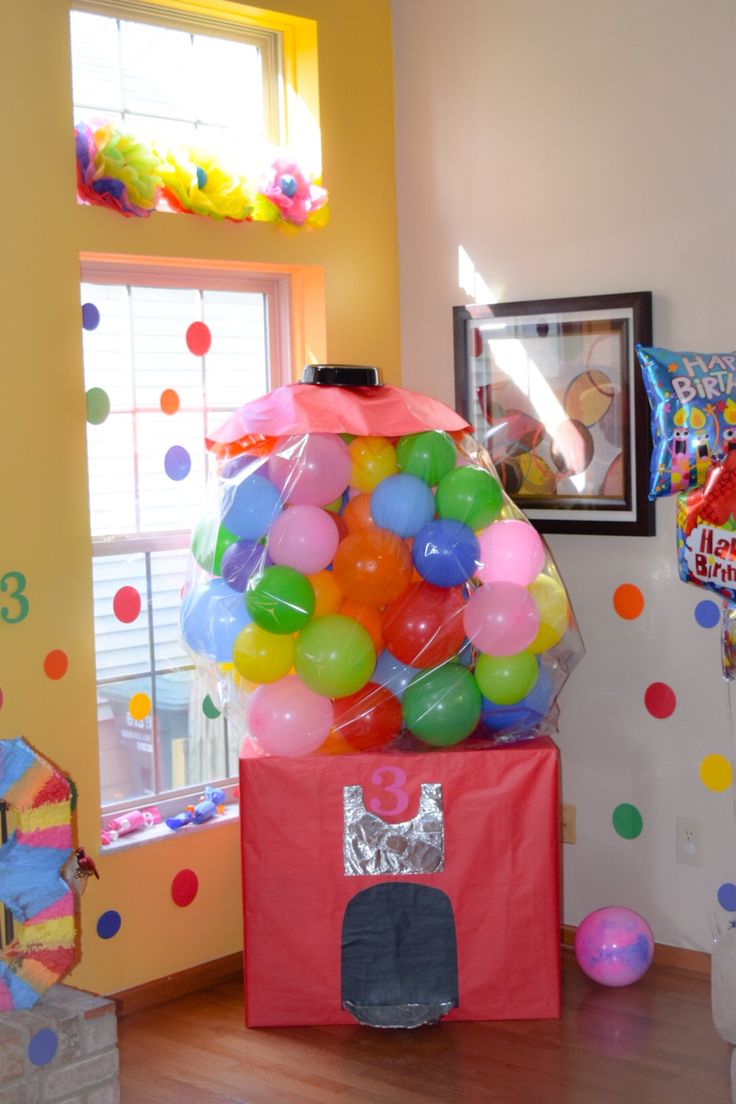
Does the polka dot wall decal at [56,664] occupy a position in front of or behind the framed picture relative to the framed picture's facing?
in front

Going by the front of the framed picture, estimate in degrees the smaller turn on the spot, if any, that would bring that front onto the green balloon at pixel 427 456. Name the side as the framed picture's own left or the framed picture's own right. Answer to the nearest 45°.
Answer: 0° — it already faces it

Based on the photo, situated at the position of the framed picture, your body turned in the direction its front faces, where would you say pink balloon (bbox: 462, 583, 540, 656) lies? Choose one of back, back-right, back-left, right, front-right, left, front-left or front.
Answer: front-left

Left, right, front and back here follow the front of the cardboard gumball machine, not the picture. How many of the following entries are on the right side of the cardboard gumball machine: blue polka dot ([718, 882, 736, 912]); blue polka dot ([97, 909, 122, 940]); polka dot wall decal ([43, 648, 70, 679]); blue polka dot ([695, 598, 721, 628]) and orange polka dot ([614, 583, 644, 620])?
2

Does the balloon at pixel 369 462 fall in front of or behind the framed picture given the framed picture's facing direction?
in front

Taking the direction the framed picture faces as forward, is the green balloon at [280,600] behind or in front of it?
in front

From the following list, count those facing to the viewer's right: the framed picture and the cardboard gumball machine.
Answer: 0

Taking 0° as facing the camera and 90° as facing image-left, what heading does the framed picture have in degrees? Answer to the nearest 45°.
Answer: approximately 45°
